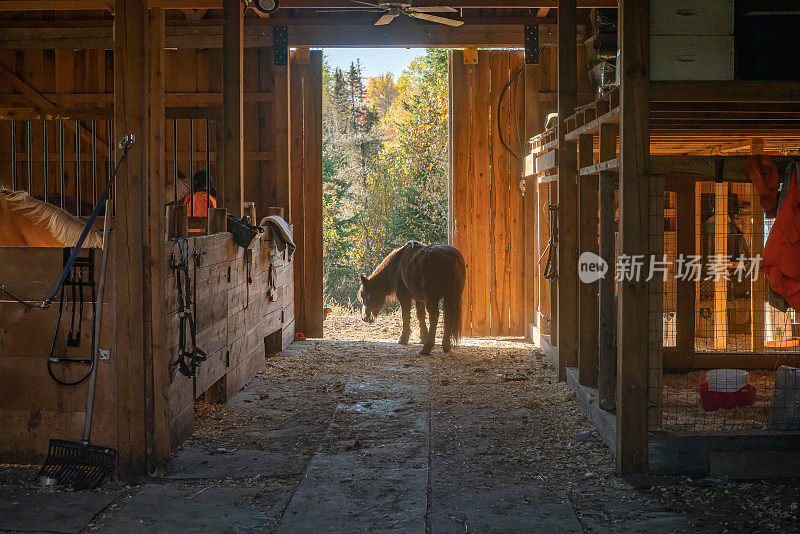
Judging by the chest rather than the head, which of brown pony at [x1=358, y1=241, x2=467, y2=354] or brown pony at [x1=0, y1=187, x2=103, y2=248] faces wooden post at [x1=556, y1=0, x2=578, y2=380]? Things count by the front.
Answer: brown pony at [x1=0, y1=187, x2=103, y2=248]

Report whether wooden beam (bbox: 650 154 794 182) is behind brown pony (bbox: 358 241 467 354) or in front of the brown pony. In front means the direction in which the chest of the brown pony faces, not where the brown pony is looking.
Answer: behind

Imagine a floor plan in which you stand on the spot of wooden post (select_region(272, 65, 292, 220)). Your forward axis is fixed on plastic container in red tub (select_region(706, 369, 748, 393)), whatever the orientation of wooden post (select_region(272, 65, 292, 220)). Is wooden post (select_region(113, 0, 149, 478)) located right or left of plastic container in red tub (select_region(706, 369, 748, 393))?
right

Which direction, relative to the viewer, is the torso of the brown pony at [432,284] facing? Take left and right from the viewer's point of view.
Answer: facing away from the viewer and to the left of the viewer

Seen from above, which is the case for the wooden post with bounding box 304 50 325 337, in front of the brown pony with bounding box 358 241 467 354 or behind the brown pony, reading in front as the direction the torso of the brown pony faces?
in front

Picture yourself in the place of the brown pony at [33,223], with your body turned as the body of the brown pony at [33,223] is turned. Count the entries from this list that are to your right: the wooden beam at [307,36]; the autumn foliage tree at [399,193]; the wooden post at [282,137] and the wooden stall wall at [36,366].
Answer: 1

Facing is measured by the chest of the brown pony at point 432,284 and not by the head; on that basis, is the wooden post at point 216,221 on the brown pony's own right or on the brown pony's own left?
on the brown pony's own left

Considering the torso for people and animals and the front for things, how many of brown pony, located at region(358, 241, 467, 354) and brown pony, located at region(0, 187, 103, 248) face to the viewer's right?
1

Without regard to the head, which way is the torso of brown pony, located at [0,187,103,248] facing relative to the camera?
to the viewer's right

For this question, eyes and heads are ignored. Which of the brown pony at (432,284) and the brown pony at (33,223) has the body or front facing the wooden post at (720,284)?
the brown pony at (33,223)

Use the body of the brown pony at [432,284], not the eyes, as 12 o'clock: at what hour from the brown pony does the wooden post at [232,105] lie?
The wooden post is roughly at 9 o'clock from the brown pony.

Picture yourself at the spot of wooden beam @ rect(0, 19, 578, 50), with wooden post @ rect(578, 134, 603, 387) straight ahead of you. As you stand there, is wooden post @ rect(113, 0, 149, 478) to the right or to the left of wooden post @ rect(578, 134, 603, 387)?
right

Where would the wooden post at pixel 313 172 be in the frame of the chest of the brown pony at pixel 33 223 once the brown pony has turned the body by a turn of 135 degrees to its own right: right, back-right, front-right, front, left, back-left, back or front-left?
back

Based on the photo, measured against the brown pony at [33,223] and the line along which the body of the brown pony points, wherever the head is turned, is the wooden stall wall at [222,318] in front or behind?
in front
